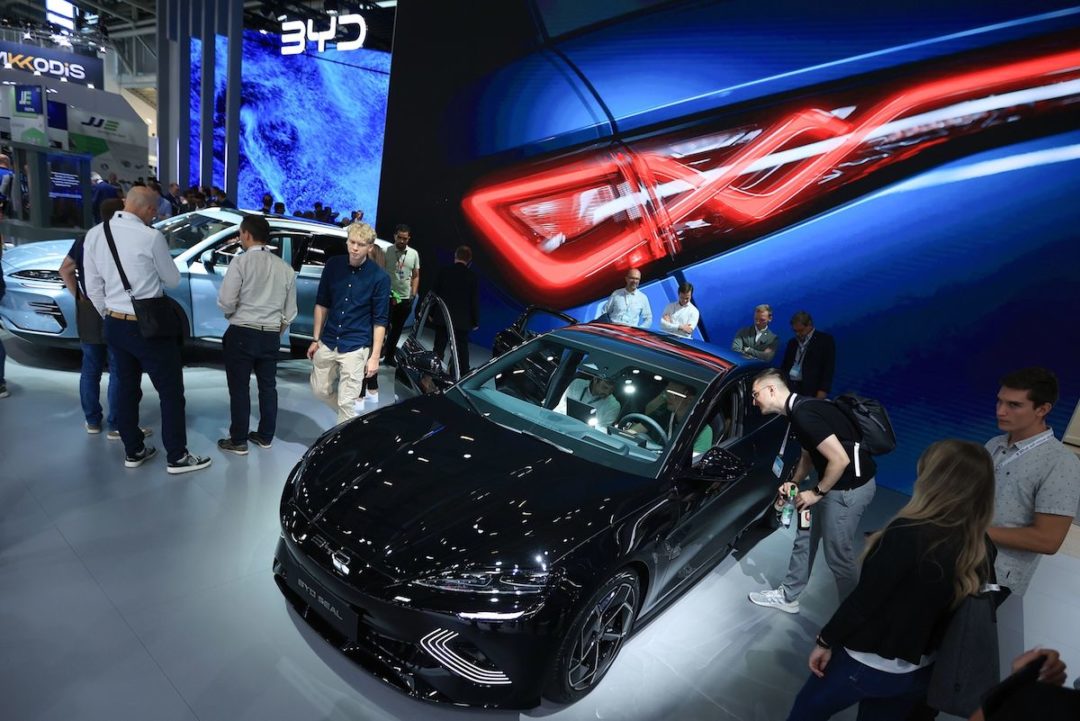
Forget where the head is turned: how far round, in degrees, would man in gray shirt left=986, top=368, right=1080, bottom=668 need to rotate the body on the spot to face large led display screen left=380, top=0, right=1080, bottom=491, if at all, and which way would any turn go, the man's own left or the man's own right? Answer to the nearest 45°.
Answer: approximately 90° to the man's own right

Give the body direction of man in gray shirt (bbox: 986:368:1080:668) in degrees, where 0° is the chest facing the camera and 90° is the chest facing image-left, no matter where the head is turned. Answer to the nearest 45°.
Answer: approximately 45°

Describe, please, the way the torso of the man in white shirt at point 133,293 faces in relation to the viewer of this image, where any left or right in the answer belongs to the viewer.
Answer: facing away from the viewer and to the right of the viewer

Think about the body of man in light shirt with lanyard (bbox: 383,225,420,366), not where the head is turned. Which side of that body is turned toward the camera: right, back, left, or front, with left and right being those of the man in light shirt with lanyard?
front

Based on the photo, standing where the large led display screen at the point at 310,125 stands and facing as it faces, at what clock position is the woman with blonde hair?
The woman with blonde hair is roughly at 12 o'clock from the large led display screen.

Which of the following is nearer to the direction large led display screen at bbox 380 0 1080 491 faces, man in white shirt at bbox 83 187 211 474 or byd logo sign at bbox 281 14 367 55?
the man in white shirt

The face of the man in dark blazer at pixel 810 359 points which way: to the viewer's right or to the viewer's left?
to the viewer's left

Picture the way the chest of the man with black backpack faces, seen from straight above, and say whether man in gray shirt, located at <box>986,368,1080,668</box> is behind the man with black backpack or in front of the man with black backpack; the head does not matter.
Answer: behind

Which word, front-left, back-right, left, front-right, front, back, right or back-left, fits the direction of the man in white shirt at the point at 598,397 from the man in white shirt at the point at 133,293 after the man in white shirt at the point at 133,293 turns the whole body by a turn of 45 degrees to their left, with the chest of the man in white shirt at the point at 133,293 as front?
back-right

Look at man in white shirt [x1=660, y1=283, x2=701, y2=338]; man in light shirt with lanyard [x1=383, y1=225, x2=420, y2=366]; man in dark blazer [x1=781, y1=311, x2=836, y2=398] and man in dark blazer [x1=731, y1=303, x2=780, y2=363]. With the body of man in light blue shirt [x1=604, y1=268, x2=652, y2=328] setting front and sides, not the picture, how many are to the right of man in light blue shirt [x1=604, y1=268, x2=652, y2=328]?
1

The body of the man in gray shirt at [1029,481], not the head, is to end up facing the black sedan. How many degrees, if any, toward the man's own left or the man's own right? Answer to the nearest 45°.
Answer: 0° — they already face it

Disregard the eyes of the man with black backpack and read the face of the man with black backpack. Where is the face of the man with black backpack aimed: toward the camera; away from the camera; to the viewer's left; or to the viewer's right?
to the viewer's left

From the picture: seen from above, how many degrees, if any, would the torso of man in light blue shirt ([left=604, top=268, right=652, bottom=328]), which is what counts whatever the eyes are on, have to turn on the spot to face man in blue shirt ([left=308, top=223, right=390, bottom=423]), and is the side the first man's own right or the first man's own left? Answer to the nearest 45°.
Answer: approximately 45° to the first man's own right

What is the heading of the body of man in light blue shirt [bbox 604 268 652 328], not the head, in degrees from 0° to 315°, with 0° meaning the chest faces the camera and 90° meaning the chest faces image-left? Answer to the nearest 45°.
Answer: approximately 0°

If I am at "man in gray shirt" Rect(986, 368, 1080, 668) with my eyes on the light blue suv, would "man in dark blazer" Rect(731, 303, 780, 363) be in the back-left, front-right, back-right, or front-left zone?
front-right

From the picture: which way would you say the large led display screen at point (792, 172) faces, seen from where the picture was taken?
facing the viewer
